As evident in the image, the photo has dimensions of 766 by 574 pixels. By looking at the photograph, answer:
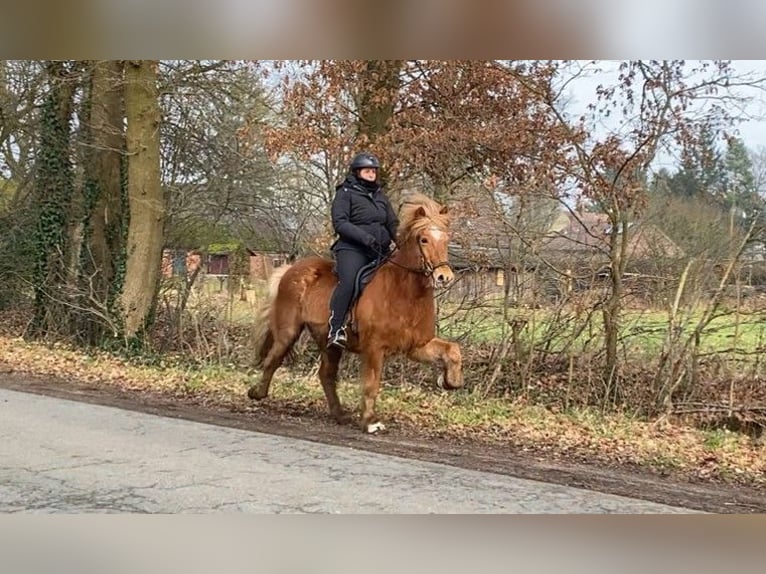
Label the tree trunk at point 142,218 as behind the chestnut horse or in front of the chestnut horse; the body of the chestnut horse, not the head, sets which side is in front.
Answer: behind

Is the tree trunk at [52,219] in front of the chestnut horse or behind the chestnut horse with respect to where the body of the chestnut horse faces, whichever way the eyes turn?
behind

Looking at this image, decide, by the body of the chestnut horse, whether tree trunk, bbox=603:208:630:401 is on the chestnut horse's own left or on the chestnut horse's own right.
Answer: on the chestnut horse's own left

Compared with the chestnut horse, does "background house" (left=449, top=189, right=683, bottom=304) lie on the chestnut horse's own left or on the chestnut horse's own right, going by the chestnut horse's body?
on the chestnut horse's own left

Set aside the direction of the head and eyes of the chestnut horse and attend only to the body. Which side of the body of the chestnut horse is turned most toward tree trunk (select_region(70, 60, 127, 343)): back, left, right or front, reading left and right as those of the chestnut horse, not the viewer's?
back

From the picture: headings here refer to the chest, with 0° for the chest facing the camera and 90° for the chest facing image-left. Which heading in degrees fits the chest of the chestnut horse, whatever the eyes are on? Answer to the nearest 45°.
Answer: approximately 315°

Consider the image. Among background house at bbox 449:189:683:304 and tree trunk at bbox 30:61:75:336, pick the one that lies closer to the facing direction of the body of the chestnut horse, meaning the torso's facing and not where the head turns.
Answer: the background house

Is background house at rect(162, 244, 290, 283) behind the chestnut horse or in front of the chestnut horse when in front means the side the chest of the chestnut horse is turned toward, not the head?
behind
